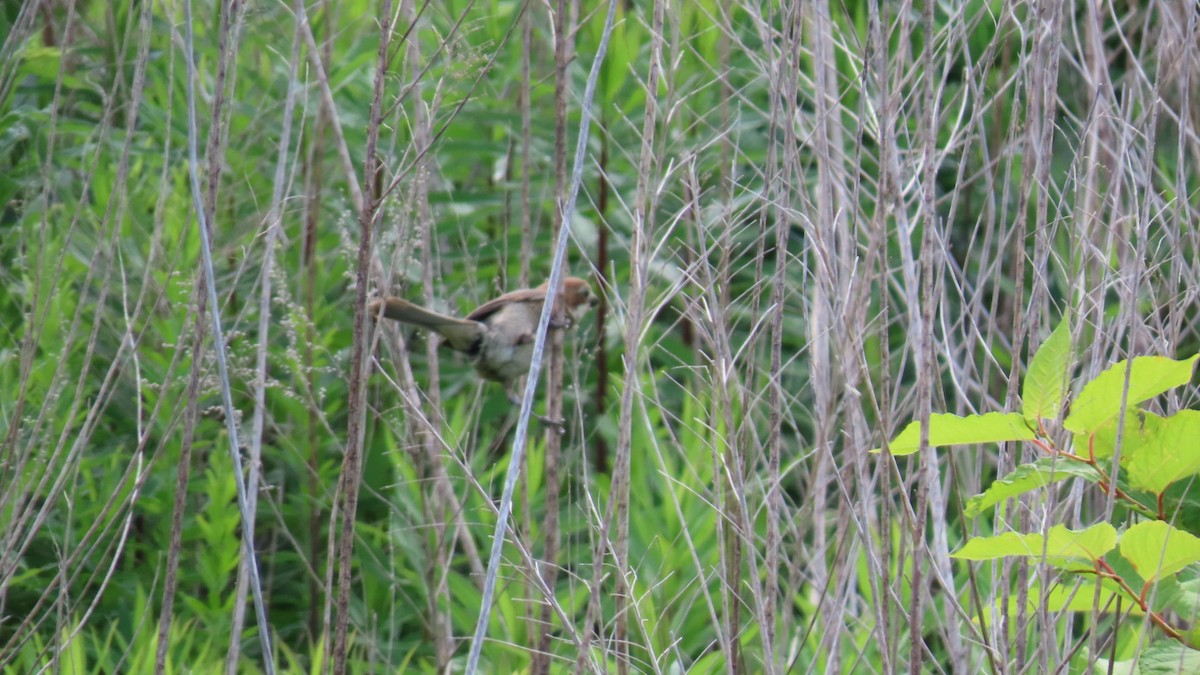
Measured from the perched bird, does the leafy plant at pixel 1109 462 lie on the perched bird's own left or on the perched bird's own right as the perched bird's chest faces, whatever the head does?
on the perched bird's own right

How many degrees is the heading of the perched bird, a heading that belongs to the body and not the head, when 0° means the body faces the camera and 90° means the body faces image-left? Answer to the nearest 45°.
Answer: approximately 270°
